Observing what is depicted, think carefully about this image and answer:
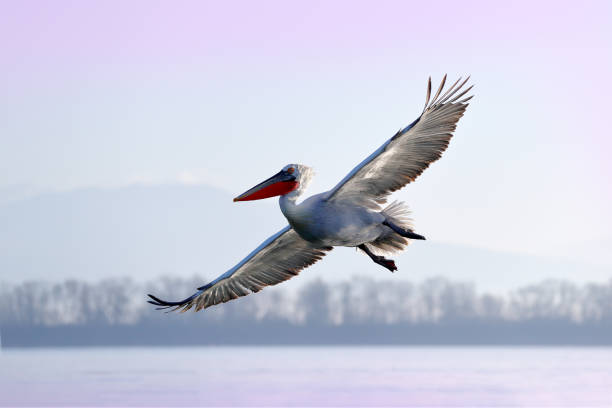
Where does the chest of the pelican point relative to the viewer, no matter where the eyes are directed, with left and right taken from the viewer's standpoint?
facing the viewer and to the left of the viewer
